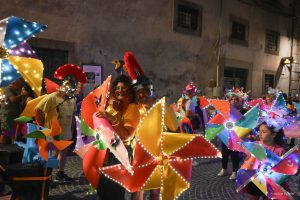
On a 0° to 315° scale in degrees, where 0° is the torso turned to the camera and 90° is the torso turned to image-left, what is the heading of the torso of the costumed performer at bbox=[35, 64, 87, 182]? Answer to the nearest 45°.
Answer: approximately 315°

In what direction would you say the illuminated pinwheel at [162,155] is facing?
toward the camera

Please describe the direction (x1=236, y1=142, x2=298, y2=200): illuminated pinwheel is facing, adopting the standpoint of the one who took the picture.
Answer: facing the viewer

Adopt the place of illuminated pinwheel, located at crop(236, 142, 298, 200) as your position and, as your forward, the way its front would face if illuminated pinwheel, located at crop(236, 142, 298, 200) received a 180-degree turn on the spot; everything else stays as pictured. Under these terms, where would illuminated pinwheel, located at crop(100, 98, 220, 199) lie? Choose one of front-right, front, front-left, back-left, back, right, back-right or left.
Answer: back-left

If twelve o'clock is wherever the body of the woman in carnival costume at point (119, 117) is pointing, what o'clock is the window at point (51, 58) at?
The window is roughly at 4 o'clock from the woman in carnival costume.

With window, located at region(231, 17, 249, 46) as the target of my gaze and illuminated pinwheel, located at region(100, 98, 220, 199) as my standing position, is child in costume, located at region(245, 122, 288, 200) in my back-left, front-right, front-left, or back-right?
front-right

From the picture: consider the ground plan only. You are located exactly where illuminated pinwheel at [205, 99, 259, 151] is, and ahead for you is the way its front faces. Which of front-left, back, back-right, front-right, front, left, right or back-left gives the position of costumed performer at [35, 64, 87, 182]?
right

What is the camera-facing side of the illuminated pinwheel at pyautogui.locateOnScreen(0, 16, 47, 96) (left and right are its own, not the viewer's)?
front

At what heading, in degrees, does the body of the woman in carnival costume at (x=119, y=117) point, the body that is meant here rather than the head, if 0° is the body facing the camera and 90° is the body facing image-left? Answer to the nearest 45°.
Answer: approximately 45°
